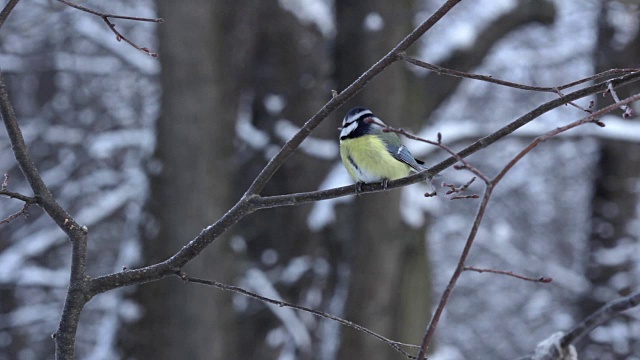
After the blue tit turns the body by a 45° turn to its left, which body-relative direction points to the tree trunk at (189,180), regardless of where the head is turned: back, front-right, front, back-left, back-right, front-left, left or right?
back-right

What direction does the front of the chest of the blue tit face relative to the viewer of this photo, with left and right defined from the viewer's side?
facing the viewer and to the left of the viewer

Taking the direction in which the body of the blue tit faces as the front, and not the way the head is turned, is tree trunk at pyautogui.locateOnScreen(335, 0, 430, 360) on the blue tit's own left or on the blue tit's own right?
on the blue tit's own right
